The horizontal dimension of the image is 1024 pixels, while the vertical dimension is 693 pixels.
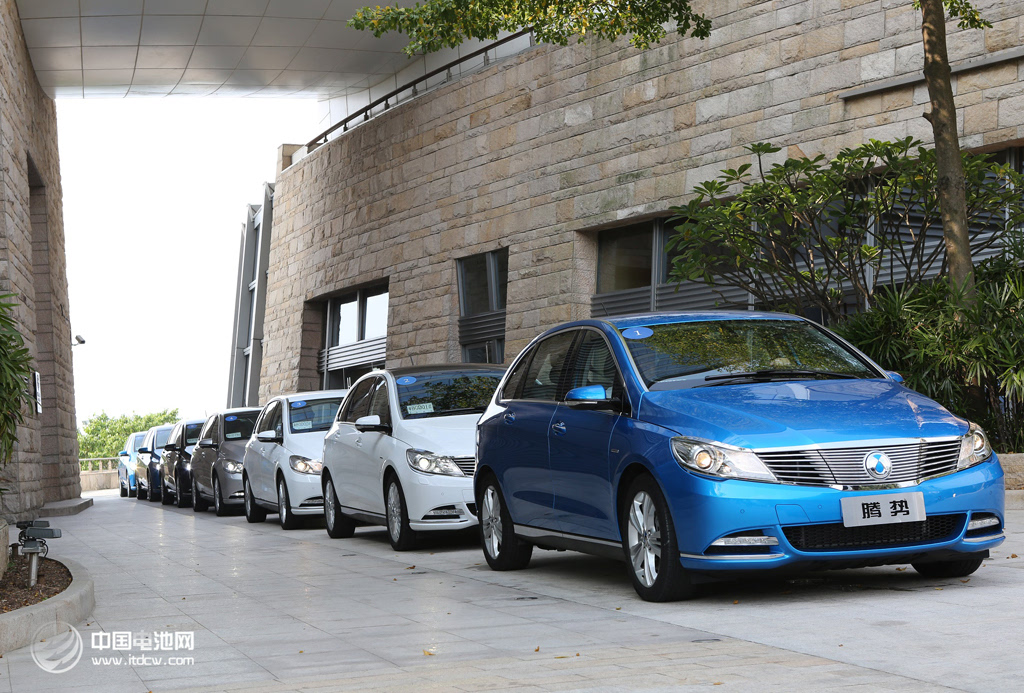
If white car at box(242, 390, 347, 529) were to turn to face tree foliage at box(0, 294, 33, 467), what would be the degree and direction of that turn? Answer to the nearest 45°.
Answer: approximately 45° to its right

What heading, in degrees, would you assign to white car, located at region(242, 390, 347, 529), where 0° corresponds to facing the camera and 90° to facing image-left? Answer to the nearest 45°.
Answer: approximately 315°

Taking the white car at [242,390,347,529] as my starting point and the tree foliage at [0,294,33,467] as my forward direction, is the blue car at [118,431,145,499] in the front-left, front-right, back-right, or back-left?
back-right

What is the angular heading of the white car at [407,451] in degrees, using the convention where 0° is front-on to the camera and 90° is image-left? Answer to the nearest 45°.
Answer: approximately 315°
